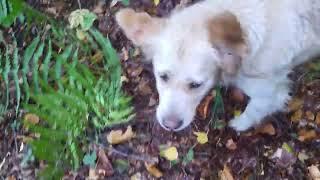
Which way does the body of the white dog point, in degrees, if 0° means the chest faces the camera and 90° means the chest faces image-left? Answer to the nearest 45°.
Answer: approximately 45°

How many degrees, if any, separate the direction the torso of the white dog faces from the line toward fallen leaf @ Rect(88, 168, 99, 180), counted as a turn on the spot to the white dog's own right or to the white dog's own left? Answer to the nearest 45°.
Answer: approximately 45° to the white dog's own right

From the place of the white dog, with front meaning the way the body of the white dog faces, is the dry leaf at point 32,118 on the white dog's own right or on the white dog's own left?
on the white dog's own right
